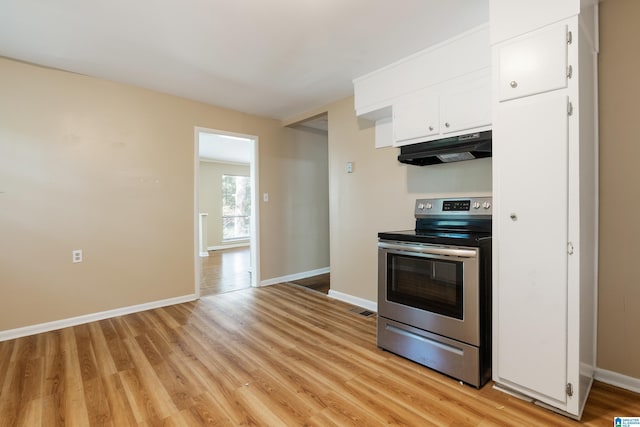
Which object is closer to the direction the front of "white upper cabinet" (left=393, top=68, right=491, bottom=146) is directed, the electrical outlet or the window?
the electrical outlet

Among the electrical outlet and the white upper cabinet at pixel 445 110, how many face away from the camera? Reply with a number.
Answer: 0

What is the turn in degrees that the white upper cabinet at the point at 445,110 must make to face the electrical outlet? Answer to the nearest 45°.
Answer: approximately 45° to its right

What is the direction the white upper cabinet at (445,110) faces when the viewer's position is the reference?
facing the viewer and to the left of the viewer

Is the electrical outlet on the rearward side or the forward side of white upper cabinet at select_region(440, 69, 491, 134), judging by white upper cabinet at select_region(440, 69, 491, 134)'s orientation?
on the forward side

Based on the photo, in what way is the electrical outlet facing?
toward the camera

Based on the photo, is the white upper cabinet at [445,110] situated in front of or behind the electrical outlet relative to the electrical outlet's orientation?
in front

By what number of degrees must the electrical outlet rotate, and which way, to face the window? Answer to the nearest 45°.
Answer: approximately 135° to its left
